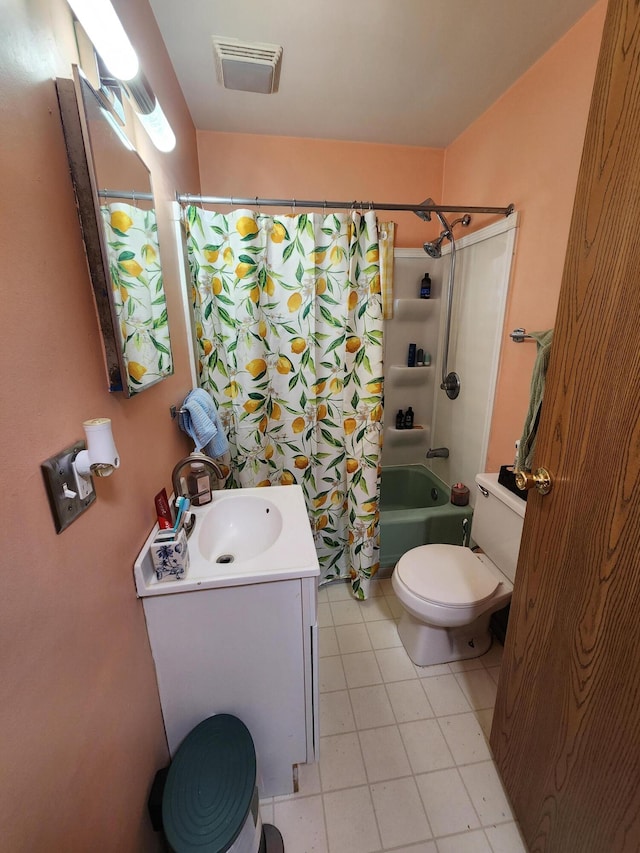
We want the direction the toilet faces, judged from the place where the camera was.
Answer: facing the viewer and to the left of the viewer

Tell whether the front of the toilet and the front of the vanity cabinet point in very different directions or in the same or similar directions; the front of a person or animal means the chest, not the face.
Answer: very different directions

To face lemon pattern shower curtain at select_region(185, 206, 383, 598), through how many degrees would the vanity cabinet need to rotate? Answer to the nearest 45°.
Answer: approximately 45° to its left

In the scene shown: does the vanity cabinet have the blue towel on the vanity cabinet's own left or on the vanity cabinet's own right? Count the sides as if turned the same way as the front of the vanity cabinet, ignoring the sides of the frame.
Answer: on the vanity cabinet's own left

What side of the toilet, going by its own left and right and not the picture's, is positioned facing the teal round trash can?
front

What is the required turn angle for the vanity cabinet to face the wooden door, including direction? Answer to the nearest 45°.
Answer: approximately 45° to its right

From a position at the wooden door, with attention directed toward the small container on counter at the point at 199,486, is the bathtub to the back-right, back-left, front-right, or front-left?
front-right

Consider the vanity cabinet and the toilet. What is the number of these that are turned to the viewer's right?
1

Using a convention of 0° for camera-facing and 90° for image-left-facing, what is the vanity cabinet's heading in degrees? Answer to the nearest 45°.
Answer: approximately 270°

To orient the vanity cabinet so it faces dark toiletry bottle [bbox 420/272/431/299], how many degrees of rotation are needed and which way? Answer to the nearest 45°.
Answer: approximately 45° to its left

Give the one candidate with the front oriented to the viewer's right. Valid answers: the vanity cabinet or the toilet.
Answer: the vanity cabinet

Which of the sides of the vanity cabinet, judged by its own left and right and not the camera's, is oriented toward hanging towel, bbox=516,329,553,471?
front
